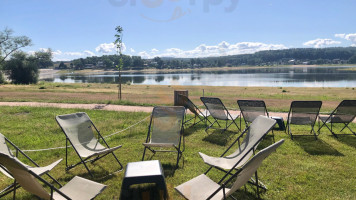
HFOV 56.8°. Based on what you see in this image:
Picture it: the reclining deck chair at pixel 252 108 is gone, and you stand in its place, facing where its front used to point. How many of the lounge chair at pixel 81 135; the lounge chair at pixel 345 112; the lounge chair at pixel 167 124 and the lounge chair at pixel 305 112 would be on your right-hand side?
2

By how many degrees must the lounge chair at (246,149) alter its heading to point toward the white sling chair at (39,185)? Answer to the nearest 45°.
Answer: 0° — it already faces it

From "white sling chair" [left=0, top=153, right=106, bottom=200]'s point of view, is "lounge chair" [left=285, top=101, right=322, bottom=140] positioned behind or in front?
in front

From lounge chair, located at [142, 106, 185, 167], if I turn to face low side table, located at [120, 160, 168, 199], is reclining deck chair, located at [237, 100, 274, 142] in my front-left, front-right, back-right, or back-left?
back-left

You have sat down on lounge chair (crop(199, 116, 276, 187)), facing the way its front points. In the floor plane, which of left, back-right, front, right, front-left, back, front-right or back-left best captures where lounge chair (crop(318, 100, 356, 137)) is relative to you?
back

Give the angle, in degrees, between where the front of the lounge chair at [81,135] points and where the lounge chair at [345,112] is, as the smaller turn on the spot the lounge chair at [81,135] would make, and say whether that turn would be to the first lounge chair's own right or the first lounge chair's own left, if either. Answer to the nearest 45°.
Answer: approximately 45° to the first lounge chair's own left

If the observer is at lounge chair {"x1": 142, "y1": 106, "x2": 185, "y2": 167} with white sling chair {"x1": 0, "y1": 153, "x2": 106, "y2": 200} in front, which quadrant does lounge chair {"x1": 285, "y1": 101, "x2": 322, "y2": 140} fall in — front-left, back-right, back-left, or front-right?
back-left
